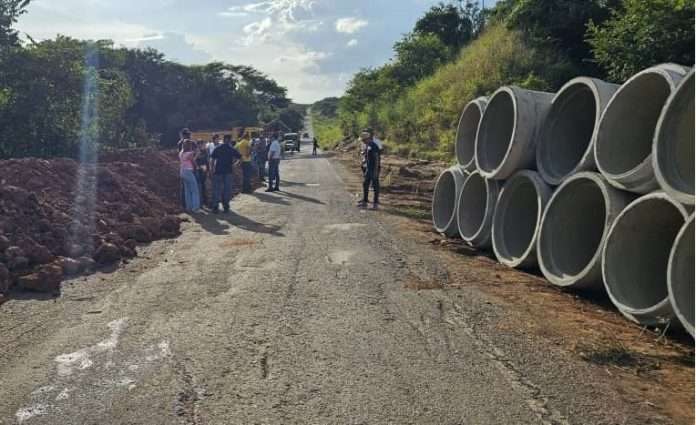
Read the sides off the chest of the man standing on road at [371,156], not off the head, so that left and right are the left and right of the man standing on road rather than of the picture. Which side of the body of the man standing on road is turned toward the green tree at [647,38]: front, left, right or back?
back

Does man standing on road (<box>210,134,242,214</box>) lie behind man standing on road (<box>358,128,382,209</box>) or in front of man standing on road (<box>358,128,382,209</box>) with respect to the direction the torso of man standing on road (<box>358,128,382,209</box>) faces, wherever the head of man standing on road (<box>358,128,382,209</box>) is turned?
in front

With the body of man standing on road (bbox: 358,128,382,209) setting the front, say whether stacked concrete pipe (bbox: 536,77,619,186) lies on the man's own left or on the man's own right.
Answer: on the man's own left

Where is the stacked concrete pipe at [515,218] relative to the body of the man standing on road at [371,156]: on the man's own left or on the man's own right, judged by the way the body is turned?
on the man's own left

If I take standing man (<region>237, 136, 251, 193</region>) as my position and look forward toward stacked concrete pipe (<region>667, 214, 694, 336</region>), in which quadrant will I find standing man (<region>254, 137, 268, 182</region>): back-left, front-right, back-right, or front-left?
back-left

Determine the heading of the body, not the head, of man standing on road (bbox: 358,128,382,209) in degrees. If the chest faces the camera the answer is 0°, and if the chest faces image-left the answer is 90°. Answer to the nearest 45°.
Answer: approximately 45°

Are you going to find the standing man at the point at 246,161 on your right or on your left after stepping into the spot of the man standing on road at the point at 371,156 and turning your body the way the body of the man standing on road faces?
on your right

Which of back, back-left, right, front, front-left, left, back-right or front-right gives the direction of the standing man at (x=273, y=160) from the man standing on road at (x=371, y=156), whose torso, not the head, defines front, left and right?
right
